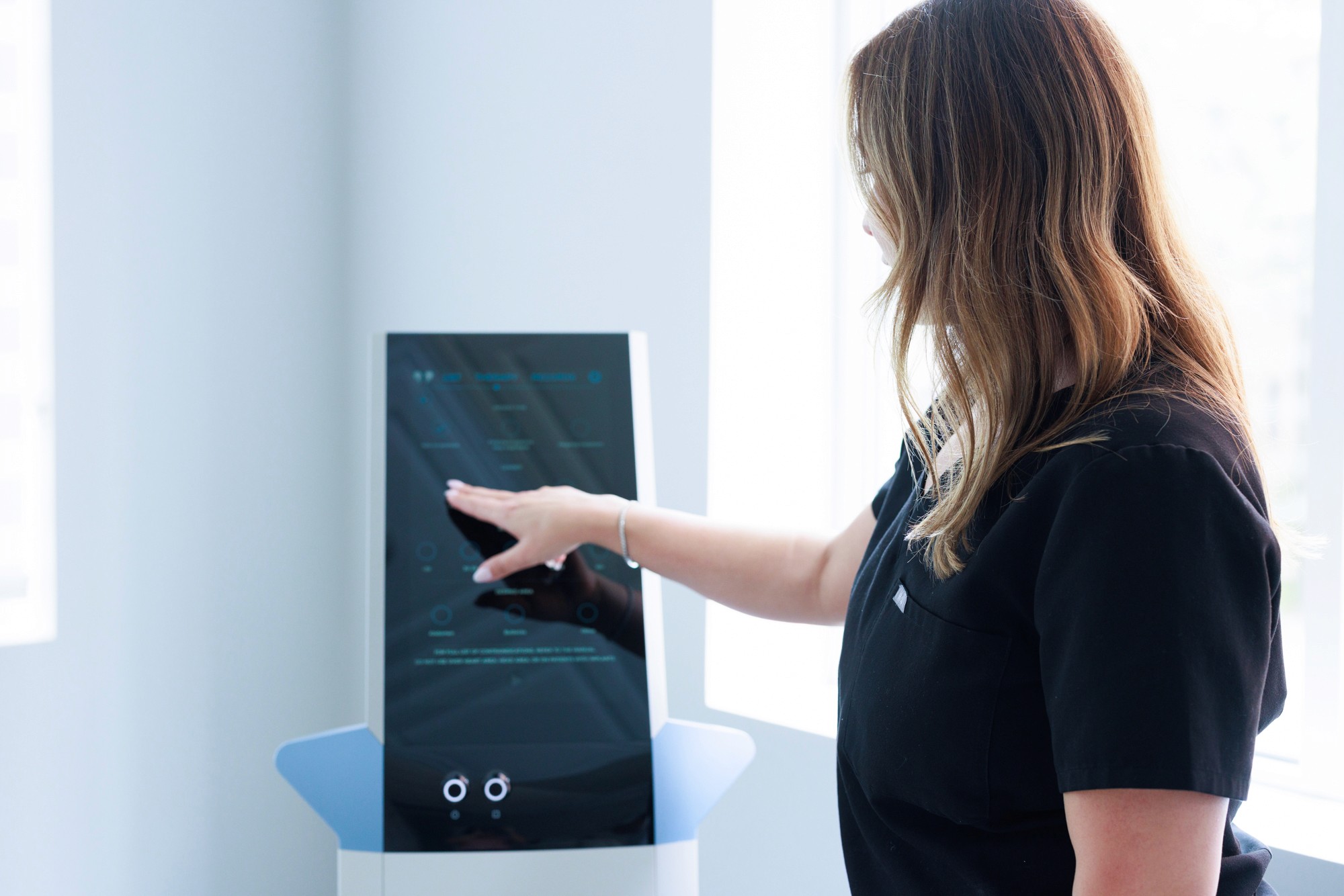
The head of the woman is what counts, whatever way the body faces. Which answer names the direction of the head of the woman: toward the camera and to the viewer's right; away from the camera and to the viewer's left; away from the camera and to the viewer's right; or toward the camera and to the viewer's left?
away from the camera and to the viewer's left

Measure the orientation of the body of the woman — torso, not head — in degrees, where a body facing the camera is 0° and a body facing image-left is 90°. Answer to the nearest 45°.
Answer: approximately 90°

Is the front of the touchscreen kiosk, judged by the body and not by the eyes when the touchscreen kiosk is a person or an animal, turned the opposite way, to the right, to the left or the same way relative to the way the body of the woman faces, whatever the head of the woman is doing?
to the left

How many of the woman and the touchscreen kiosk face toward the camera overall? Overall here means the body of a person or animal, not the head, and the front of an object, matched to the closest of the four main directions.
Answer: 1

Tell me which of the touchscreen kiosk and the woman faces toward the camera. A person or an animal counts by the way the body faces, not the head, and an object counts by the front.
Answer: the touchscreen kiosk

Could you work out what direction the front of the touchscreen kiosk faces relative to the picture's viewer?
facing the viewer
